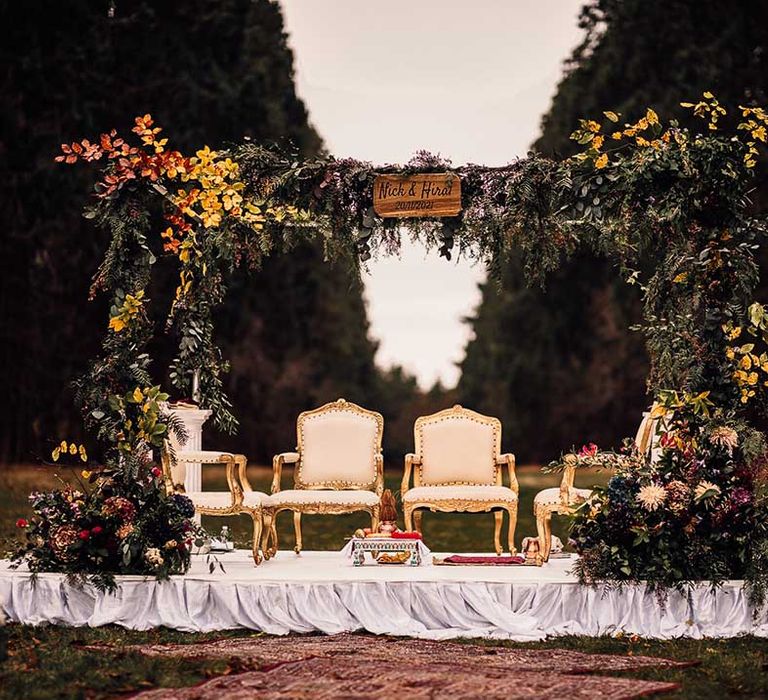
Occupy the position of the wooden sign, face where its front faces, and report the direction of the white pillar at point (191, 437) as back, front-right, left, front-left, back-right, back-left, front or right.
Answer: back-right

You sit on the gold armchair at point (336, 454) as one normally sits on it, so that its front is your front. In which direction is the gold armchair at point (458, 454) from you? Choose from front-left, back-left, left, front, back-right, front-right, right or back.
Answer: left

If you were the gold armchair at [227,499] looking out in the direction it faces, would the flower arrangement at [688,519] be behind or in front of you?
in front

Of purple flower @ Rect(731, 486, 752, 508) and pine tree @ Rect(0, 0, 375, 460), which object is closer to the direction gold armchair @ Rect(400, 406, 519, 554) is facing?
the purple flower

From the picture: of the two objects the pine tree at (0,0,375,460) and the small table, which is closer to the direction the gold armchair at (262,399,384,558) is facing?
the small table

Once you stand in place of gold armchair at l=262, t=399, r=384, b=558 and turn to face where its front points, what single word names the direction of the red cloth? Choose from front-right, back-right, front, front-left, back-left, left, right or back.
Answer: front-left

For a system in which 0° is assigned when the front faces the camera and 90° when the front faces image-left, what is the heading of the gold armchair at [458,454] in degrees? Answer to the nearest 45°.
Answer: approximately 0°
